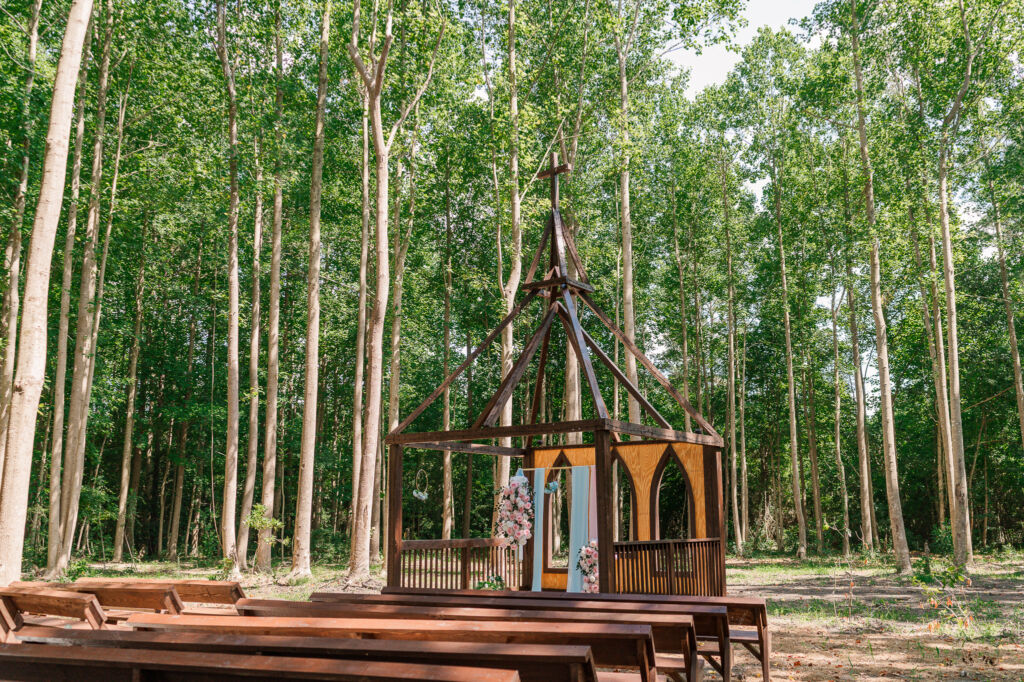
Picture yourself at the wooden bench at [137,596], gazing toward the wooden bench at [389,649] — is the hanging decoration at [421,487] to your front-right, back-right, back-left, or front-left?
back-left

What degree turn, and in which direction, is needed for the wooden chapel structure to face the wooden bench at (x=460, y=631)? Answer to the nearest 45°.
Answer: approximately 45° to its left

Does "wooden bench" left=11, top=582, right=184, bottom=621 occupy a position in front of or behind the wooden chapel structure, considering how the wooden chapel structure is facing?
in front

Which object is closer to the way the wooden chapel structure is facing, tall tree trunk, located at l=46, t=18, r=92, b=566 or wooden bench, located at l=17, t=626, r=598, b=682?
the wooden bench

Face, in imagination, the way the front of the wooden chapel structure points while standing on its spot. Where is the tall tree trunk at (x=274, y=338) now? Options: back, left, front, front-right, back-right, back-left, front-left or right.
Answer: right

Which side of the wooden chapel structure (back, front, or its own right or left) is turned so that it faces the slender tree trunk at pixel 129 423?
right

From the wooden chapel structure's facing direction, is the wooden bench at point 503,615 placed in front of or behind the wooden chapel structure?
in front

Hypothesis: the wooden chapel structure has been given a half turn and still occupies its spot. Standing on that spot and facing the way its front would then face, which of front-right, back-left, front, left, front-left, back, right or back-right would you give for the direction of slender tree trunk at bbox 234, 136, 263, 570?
left

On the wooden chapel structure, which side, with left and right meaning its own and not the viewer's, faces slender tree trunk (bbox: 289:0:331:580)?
right

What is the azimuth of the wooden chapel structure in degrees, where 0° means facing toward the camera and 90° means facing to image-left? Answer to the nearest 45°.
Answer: approximately 45°

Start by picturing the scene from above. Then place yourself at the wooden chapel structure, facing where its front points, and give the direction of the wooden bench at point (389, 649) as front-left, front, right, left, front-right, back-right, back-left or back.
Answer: front-left
